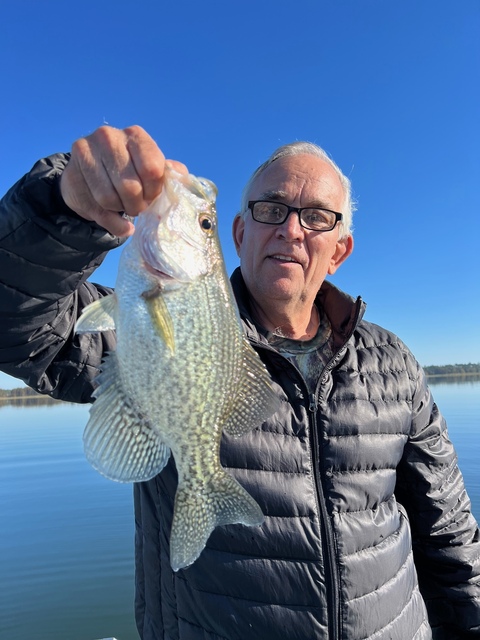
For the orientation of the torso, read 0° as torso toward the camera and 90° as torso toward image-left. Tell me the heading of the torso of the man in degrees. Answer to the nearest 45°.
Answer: approximately 0°
